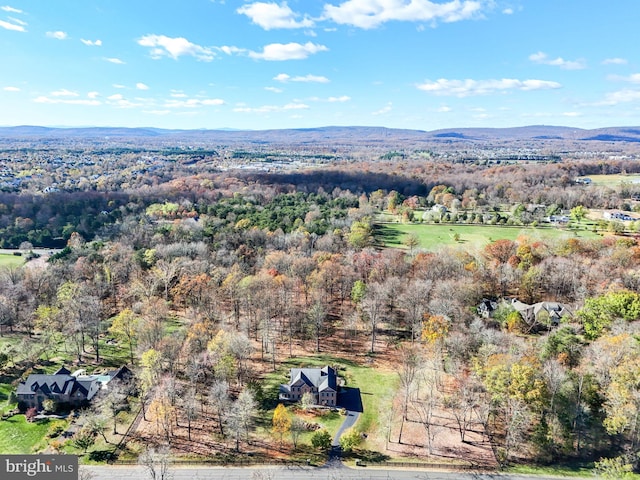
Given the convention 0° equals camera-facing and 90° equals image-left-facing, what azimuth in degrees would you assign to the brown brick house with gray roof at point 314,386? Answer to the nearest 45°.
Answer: approximately 0°
